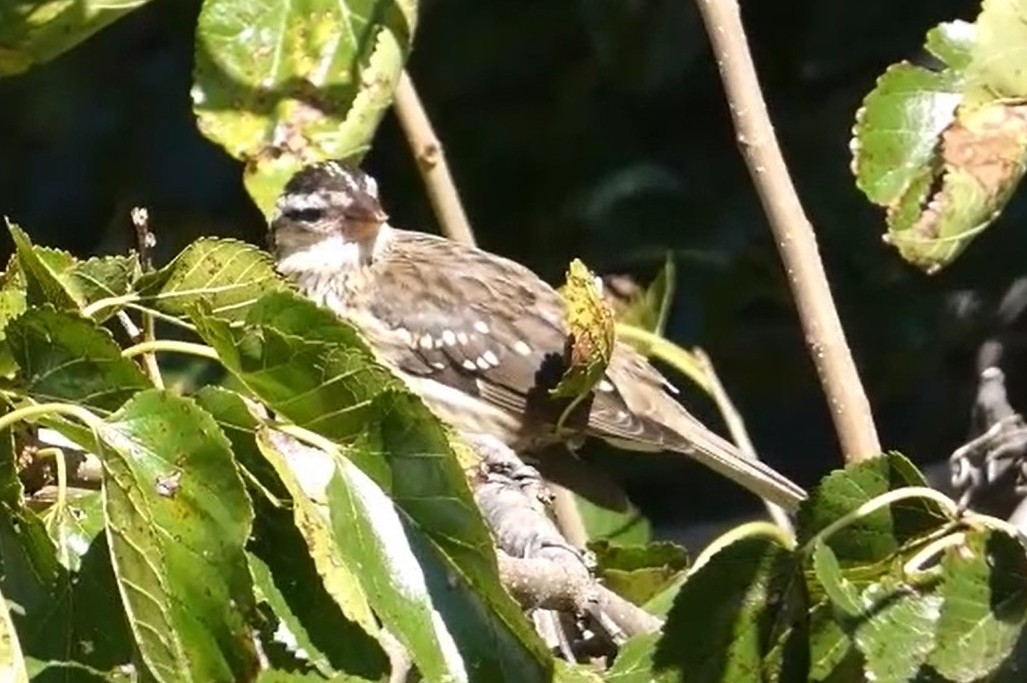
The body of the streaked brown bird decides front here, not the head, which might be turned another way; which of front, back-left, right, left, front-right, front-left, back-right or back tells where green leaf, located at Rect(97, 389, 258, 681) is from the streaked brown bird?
left

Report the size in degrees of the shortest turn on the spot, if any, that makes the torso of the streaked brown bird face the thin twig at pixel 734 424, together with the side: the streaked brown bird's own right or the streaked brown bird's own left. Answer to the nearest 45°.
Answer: approximately 135° to the streaked brown bird's own left

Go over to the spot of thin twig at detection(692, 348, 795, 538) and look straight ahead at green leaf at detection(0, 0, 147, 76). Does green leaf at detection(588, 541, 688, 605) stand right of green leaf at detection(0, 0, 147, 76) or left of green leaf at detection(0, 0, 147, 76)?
left

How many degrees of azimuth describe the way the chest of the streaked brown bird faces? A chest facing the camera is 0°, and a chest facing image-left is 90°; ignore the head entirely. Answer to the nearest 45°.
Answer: approximately 90°

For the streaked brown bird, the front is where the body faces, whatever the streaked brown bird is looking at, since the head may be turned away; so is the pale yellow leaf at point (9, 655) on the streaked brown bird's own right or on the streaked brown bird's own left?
on the streaked brown bird's own left
